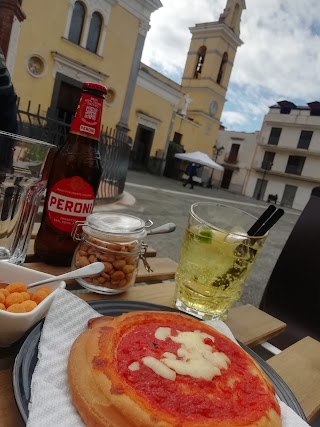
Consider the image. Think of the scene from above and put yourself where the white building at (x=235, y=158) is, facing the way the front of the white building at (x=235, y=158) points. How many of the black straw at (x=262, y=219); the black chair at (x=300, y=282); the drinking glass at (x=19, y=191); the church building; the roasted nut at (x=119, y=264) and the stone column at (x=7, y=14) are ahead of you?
6

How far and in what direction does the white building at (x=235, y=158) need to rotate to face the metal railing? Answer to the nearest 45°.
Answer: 0° — it already faces it

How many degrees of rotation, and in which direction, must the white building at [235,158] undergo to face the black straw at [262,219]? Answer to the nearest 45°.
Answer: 0° — it already faces it

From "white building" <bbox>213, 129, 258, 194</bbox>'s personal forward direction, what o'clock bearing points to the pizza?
The pizza is roughly at 12 o'clock from the white building.

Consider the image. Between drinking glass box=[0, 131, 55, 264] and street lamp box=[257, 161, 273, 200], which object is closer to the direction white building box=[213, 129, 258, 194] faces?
the drinking glass

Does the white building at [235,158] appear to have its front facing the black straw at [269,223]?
yes

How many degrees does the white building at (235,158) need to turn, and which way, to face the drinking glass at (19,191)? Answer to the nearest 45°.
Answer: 0° — it already faces it

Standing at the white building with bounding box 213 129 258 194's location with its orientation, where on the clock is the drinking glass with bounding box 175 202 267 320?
The drinking glass is roughly at 12 o'clock from the white building.

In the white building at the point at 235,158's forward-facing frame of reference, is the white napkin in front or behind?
in front

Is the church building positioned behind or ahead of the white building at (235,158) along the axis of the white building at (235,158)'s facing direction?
ahead

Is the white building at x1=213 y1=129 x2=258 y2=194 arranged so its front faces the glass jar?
yes

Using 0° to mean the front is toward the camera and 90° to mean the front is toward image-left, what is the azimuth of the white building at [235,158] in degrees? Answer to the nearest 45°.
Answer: approximately 0°

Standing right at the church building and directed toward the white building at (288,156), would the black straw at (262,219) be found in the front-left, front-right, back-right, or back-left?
back-right
